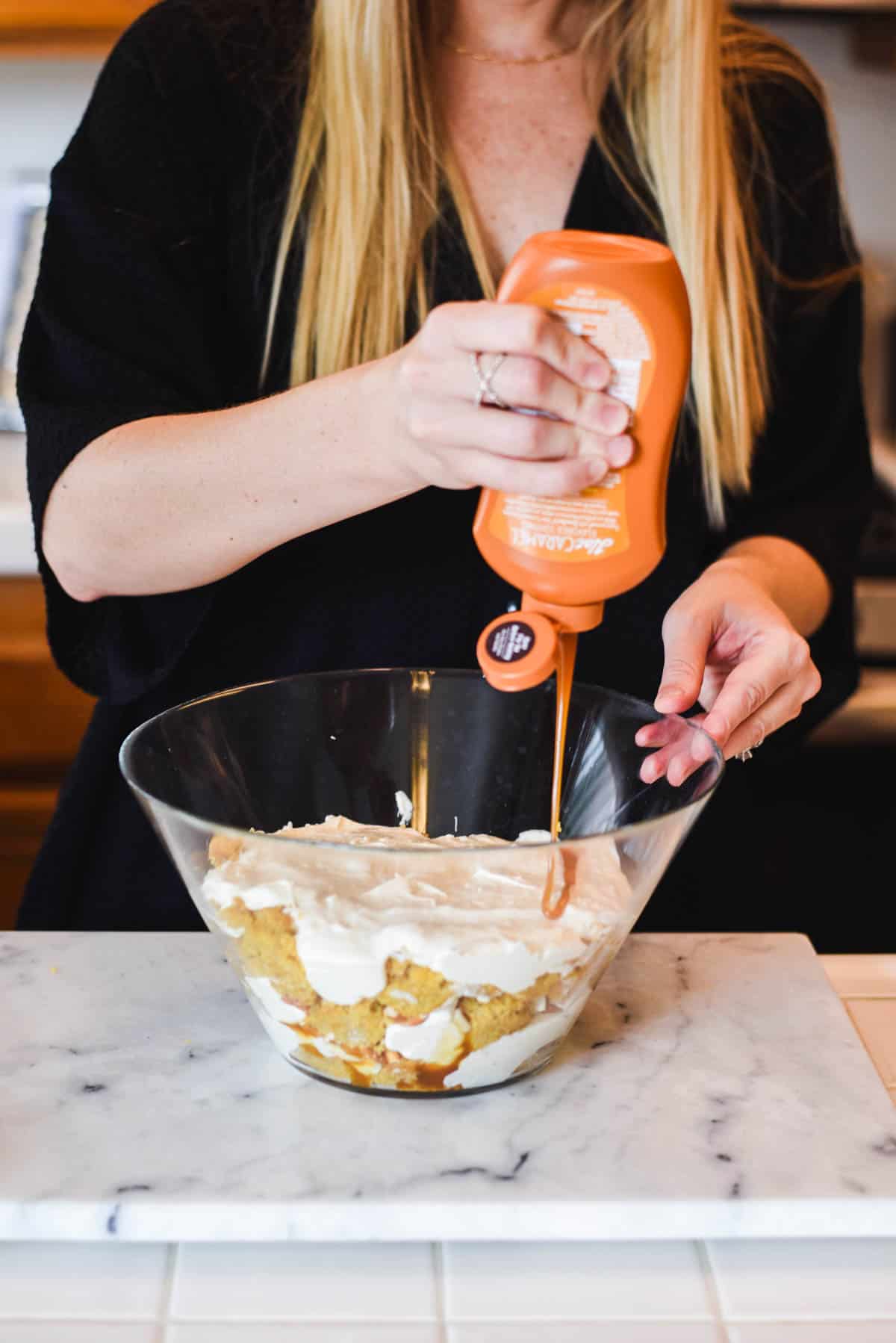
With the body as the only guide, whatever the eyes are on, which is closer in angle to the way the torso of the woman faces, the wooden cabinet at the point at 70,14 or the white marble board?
the white marble board

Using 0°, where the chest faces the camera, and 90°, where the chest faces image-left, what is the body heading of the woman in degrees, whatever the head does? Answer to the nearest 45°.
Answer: approximately 0°

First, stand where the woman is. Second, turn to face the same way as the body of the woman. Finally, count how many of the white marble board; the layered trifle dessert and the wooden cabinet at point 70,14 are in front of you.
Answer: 2

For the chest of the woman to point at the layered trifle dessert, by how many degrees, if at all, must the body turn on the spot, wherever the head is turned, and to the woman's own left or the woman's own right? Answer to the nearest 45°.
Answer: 0° — they already face it

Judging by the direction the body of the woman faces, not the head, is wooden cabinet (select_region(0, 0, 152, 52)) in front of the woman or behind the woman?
behind

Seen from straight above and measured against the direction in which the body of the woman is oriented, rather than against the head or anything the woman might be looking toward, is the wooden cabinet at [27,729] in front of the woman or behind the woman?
behind

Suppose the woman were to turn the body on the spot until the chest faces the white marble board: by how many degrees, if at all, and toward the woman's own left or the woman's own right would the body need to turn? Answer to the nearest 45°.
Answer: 0° — they already face it
